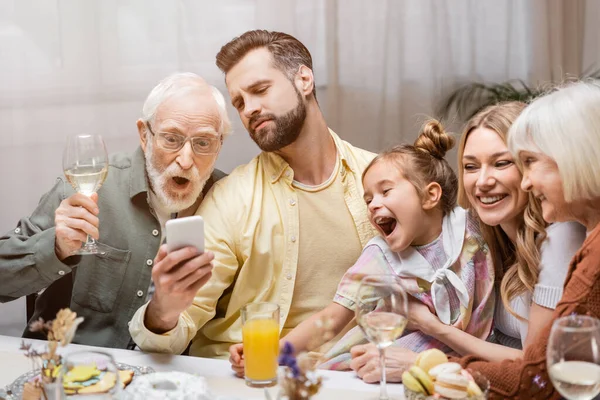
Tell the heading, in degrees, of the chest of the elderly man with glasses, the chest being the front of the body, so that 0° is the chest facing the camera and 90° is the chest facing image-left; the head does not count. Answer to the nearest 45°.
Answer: approximately 315°

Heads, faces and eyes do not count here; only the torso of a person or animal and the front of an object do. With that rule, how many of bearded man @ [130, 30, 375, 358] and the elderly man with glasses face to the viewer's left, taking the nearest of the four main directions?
0

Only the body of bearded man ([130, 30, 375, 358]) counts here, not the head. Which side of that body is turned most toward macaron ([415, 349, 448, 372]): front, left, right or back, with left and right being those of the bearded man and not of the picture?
front

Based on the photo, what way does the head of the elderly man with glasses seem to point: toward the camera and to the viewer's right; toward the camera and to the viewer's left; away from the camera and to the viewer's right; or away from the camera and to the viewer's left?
toward the camera and to the viewer's right

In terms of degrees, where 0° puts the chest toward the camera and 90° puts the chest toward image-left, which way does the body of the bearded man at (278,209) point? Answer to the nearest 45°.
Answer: approximately 0°

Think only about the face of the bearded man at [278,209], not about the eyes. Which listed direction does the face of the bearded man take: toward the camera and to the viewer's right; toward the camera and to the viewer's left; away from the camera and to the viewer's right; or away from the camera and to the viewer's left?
toward the camera and to the viewer's left

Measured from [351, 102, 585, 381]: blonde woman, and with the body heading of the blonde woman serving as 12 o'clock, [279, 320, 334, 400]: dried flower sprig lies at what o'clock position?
The dried flower sprig is roughly at 11 o'clock from the blonde woman.

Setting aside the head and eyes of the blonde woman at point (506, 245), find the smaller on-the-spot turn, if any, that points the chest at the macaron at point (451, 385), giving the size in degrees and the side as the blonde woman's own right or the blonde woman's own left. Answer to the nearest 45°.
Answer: approximately 45° to the blonde woman's own left
